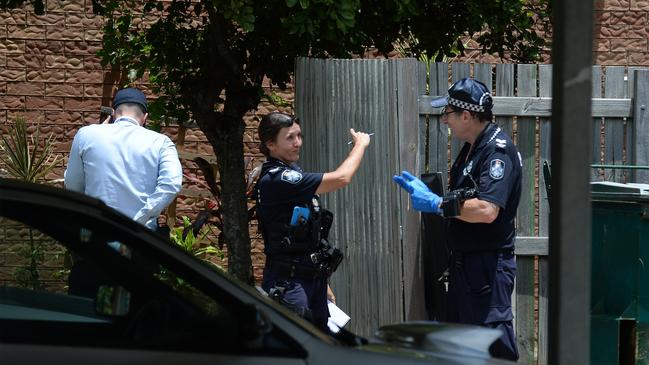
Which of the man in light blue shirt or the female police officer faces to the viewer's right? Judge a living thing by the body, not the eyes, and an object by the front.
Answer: the female police officer

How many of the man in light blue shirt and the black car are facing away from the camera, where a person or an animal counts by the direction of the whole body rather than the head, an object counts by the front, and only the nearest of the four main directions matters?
1

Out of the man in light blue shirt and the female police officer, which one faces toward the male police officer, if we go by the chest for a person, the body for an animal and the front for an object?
the female police officer

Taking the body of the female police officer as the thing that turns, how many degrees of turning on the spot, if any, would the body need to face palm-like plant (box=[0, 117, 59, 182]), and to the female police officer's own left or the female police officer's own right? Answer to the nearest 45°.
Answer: approximately 135° to the female police officer's own left

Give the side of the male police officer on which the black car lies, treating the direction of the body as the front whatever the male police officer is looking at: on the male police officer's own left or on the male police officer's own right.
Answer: on the male police officer's own left

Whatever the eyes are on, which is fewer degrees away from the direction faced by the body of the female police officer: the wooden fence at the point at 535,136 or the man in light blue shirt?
the wooden fence

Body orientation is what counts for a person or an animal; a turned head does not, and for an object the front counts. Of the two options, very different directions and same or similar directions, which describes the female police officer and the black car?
same or similar directions

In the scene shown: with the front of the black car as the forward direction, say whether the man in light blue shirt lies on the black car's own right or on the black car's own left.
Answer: on the black car's own left

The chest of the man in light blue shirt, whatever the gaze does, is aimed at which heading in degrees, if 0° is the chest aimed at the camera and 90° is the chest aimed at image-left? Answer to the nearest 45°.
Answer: approximately 180°

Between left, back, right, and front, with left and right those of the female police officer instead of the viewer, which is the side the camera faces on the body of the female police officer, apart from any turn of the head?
right

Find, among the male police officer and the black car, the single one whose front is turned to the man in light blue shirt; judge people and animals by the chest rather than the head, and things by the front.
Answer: the male police officer

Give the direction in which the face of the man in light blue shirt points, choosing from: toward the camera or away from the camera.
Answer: away from the camera

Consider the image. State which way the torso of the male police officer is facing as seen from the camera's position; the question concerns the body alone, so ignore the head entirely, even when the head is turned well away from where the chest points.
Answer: to the viewer's left

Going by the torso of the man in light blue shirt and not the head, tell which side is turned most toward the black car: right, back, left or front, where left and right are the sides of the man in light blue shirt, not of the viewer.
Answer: back

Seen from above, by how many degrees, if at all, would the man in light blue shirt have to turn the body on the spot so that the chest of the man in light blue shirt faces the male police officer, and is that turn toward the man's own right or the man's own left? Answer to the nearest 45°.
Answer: approximately 135° to the man's own right

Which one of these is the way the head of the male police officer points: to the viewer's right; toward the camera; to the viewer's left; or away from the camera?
to the viewer's left

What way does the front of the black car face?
to the viewer's right
